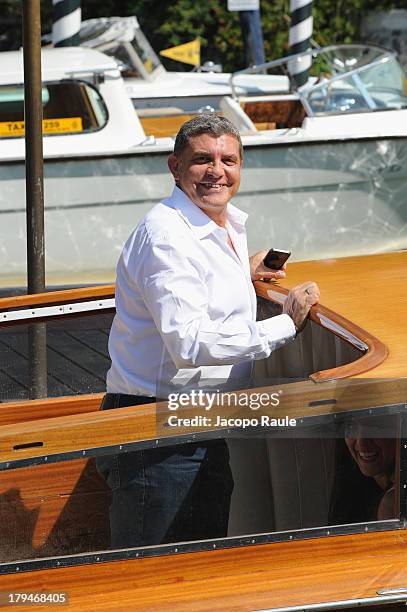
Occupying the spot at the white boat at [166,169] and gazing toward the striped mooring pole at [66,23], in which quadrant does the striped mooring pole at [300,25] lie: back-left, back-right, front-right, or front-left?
front-right

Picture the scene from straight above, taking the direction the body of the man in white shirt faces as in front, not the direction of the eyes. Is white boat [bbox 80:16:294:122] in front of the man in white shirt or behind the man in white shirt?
behind

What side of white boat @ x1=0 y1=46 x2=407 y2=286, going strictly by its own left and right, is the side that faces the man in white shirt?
right

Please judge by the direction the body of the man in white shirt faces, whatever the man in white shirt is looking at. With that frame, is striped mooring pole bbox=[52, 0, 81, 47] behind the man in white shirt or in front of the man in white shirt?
behind

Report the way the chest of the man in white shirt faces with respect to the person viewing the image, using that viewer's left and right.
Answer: facing the viewer and to the right of the viewer

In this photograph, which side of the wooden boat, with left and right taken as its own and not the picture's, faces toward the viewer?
right

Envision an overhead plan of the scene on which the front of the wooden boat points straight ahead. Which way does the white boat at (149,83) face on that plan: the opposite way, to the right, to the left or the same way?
the same way

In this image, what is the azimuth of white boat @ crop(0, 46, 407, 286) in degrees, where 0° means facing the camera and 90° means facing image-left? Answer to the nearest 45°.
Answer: approximately 270°

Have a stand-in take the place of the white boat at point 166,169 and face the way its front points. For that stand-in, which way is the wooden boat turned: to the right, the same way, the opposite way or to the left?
the same way
